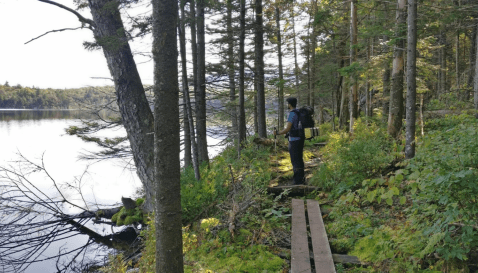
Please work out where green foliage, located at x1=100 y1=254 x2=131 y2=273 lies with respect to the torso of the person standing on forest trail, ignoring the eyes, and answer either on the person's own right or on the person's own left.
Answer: on the person's own left

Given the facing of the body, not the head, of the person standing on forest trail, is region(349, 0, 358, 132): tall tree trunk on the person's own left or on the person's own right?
on the person's own right

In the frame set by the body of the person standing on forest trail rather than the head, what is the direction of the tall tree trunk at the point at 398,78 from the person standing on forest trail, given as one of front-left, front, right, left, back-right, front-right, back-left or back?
back-right

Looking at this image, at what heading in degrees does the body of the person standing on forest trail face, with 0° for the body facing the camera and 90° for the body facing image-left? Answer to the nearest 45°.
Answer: approximately 90°
